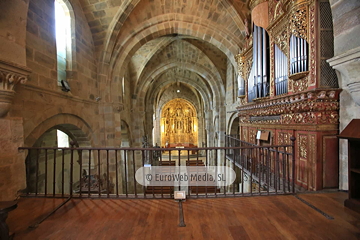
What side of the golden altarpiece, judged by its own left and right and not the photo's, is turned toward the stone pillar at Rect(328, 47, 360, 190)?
front

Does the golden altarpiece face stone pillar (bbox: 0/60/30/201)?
yes

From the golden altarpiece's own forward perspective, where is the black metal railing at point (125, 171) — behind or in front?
in front

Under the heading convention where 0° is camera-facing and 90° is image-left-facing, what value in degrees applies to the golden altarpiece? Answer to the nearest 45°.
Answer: approximately 0°
